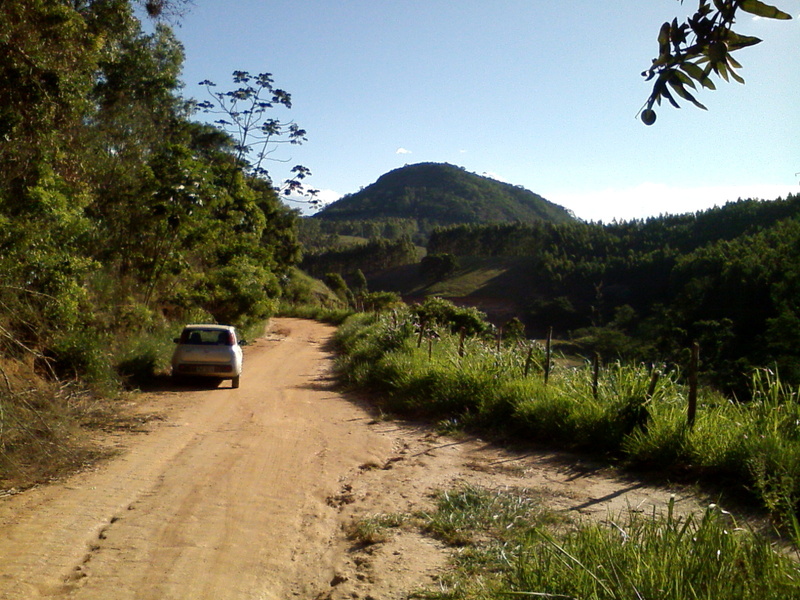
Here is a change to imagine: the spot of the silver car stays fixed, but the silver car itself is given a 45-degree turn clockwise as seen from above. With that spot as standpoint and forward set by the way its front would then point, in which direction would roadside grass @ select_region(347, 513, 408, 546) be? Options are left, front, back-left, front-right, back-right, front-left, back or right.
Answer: back-right

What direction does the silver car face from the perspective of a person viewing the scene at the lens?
facing away from the viewer

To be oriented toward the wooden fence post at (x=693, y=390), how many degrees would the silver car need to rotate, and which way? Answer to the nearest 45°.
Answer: approximately 135° to its right
